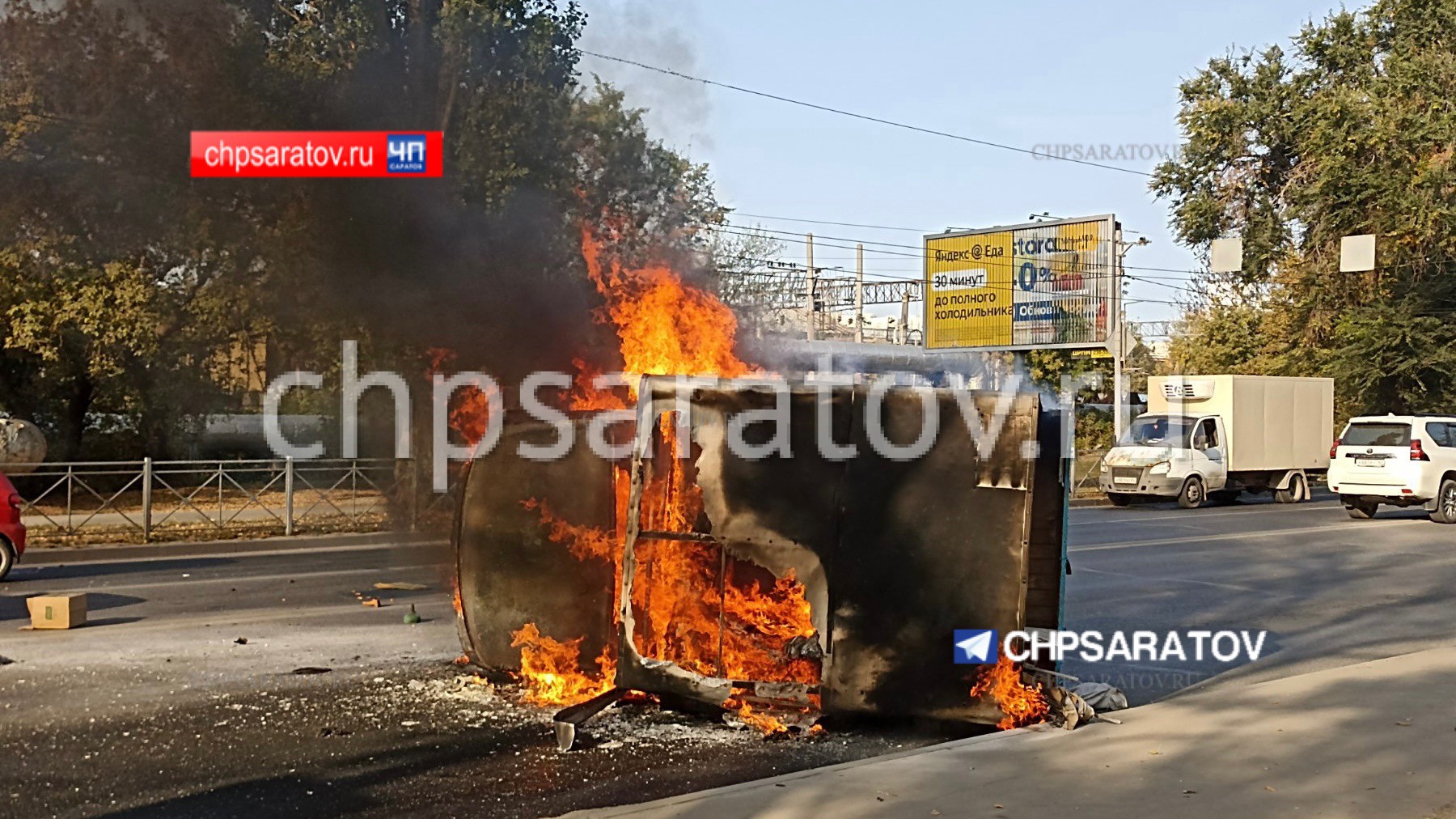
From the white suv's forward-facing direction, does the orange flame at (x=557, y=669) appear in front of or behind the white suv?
behind

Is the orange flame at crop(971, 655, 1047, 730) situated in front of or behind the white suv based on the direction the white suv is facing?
behind

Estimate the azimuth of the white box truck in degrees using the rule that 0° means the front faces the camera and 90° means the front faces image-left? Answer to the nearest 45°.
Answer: approximately 45°

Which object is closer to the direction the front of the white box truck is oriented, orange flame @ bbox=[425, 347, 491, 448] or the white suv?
the orange flame

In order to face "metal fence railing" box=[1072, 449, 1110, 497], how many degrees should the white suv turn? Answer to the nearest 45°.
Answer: approximately 90° to its left

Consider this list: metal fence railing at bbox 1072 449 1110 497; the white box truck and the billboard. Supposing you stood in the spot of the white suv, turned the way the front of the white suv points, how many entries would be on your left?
3

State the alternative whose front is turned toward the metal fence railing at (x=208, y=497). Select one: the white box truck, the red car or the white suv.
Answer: the white box truck

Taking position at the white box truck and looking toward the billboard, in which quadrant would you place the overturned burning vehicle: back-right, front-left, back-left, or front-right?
back-left

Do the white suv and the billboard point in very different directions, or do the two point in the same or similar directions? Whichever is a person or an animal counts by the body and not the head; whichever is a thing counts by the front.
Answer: very different directions

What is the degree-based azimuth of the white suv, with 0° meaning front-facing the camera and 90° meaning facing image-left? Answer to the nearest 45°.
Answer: approximately 225°

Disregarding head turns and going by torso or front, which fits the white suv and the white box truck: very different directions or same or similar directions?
very different directions
